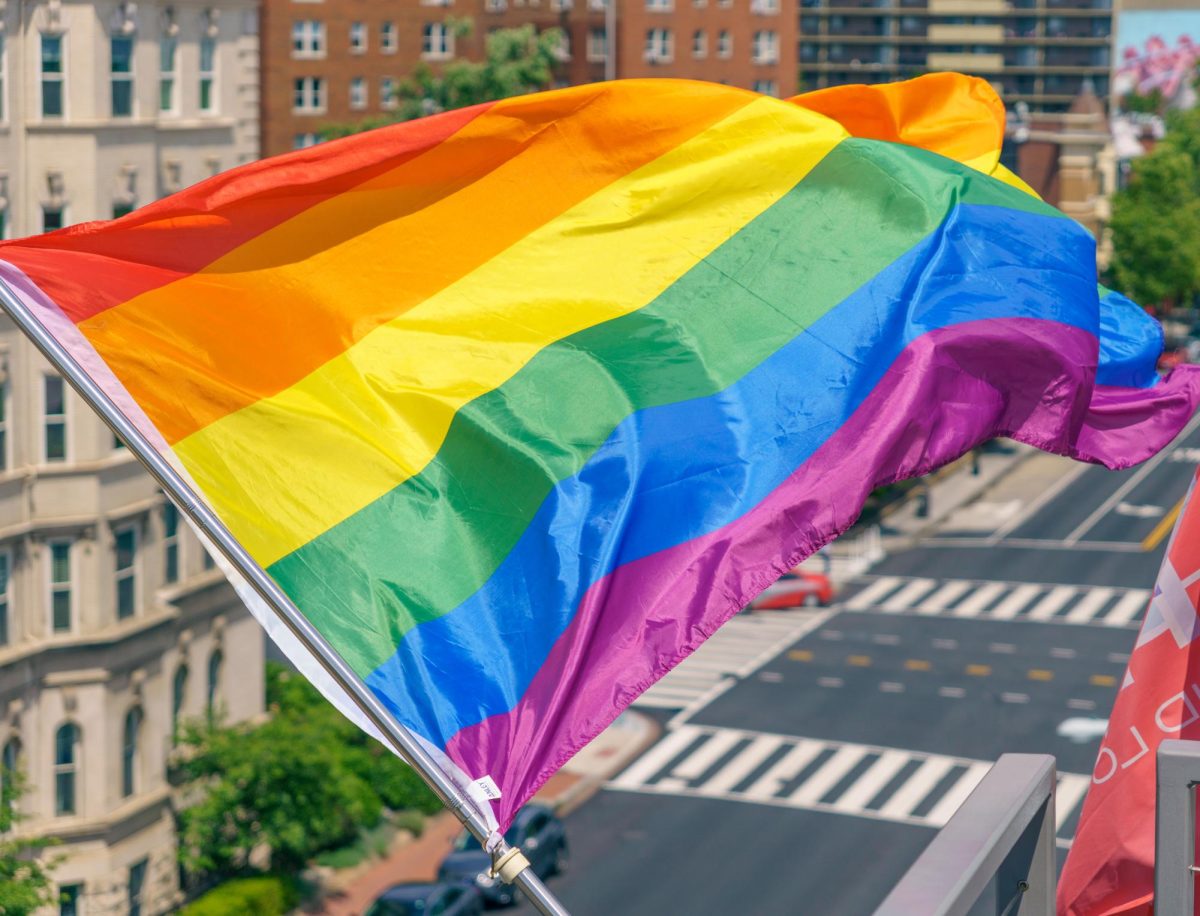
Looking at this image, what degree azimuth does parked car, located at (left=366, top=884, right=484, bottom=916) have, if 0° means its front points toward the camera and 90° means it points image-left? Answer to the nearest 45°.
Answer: approximately 45°

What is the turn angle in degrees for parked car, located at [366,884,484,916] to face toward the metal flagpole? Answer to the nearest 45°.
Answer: approximately 45° to its left

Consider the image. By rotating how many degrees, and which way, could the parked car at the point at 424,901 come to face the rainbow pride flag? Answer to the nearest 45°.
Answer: approximately 45° to its left

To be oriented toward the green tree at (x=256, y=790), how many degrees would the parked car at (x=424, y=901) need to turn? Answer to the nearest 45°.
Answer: approximately 90° to its right

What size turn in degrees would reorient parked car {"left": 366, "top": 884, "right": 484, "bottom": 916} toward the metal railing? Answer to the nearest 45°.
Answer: approximately 45° to its left

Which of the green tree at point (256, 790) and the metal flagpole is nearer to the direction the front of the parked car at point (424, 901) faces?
the metal flagpole
